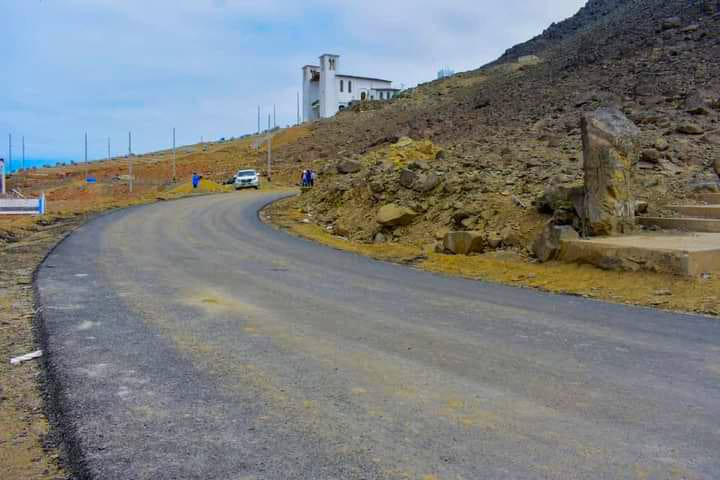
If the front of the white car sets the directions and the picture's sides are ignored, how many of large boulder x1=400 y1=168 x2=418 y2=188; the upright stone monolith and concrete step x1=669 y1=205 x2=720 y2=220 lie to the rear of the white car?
0

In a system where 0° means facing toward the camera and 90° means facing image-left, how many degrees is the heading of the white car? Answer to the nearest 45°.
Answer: approximately 0°

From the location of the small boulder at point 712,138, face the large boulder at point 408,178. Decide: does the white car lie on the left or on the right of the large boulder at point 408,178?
right

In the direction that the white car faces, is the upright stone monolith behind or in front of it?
in front

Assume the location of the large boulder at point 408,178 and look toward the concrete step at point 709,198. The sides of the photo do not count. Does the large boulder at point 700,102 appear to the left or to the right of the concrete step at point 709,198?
left

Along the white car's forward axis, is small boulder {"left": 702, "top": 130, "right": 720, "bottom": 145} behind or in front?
in front

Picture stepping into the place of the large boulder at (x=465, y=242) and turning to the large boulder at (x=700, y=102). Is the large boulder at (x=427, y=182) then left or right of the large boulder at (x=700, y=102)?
left

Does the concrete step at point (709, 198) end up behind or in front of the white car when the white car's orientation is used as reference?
in front

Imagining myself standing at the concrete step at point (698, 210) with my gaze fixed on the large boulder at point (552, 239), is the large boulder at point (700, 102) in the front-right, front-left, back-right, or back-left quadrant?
back-right

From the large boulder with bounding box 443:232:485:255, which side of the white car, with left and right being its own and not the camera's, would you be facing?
front

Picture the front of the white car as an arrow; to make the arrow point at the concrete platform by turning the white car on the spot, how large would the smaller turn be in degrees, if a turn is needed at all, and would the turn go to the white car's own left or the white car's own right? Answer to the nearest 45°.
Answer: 0° — it already faces it

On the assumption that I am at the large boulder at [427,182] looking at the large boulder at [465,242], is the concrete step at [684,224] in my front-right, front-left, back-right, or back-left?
front-left

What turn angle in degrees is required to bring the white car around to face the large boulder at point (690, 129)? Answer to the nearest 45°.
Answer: approximately 45° to its left

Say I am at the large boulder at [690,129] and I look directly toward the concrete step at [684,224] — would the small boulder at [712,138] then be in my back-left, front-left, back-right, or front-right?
front-left
